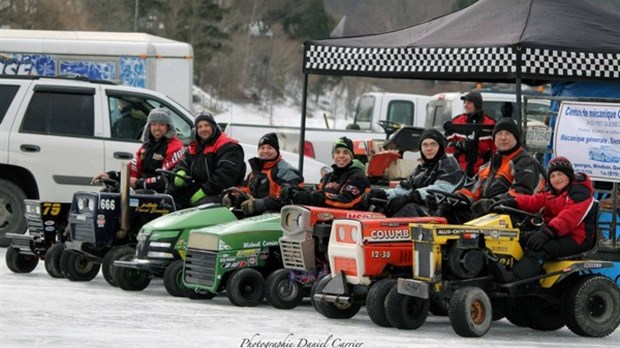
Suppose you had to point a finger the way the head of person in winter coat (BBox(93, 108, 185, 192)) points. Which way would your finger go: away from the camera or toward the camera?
toward the camera

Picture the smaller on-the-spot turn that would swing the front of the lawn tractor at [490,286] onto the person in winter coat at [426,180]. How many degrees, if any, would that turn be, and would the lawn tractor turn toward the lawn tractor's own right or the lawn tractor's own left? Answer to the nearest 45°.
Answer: approximately 90° to the lawn tractor's own right

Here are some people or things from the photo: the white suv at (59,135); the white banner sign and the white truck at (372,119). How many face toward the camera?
1

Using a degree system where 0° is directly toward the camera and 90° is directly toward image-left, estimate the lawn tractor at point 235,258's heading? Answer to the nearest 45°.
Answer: approximately 45°

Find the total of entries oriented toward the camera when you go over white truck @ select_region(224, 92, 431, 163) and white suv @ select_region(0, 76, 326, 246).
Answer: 0

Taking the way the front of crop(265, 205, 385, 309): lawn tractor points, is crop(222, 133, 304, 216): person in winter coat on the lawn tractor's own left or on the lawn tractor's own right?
on the lawn tractor's own right

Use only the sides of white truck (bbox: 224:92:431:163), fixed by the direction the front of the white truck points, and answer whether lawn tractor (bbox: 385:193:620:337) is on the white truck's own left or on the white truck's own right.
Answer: on the white truck's own right

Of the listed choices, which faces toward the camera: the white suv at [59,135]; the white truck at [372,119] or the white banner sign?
the white banner sign

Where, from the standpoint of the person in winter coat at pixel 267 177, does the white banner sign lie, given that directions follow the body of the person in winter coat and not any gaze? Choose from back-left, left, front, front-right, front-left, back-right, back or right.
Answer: back-left

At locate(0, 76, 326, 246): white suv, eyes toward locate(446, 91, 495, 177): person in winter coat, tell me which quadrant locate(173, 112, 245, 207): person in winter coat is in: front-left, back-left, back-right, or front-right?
front-right

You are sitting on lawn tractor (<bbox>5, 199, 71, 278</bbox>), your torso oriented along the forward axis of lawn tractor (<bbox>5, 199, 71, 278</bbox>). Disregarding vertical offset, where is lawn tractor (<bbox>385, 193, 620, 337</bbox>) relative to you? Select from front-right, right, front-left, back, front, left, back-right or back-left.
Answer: left

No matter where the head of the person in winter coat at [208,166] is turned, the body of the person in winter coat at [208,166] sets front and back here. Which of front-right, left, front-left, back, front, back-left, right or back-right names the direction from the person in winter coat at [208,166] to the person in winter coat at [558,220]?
left

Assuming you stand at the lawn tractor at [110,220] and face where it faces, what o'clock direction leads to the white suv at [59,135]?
The white suv is roughly at 4 o'clock from the lawn tractor.

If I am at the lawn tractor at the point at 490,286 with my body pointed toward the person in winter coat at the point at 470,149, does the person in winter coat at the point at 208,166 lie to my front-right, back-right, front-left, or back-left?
front-left

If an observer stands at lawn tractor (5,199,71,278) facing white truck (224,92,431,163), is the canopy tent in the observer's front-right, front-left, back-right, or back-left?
front-right
